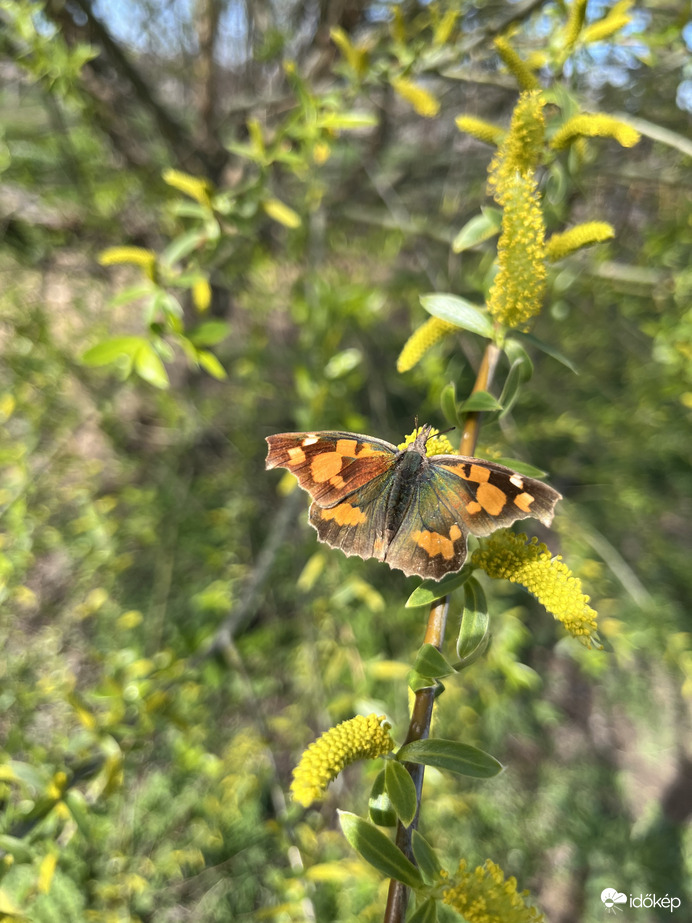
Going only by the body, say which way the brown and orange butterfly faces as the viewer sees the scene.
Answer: away from the camera

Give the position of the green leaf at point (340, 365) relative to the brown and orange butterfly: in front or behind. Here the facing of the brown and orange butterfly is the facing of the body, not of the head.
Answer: in front
